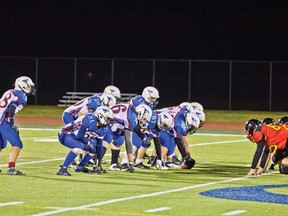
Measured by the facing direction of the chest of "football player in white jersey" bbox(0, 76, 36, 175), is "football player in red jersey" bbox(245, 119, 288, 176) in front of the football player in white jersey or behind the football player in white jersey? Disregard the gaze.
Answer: in front

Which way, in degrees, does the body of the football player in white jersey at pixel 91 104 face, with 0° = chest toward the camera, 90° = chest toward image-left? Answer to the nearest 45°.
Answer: approximately 270°

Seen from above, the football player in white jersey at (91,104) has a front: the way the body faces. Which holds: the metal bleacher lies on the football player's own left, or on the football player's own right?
on the football player's own left

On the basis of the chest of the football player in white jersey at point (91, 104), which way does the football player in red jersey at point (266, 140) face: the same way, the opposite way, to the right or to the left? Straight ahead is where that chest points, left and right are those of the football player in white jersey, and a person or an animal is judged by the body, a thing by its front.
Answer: the opposite way

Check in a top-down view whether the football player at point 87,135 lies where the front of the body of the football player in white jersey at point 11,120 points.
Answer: yes

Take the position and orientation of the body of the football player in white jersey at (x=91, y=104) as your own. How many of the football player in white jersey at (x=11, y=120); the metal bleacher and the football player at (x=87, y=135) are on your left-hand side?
1

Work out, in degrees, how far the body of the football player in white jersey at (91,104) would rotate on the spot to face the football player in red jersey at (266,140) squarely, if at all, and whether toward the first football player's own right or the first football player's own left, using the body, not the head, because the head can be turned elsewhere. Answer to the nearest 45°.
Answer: approximately 45° to the first football player's own right

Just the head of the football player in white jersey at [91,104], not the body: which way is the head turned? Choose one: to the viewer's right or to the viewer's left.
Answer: to the viewer's right

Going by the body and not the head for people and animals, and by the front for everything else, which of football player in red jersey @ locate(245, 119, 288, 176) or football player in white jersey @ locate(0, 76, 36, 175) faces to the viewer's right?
the football player in white jersey

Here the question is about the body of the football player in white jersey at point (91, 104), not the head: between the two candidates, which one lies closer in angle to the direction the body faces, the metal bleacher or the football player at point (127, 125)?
the football player

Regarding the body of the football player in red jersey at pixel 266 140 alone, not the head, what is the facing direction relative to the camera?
to the viewer's left

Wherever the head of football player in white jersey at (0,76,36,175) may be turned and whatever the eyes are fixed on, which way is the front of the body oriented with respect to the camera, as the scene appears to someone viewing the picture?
to the viewer's right

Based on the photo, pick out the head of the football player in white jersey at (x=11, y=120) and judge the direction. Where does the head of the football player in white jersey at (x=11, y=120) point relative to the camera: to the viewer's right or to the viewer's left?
to the viewer's right

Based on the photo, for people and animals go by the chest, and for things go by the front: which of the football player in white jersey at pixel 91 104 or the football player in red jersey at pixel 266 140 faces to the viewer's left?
the football player in red jersey

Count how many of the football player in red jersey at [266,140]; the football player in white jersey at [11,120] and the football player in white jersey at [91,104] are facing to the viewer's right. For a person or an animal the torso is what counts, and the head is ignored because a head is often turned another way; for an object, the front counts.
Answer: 2

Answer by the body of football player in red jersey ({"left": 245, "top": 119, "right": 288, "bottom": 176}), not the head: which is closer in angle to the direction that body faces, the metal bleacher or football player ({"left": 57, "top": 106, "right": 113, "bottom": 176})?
the football player
